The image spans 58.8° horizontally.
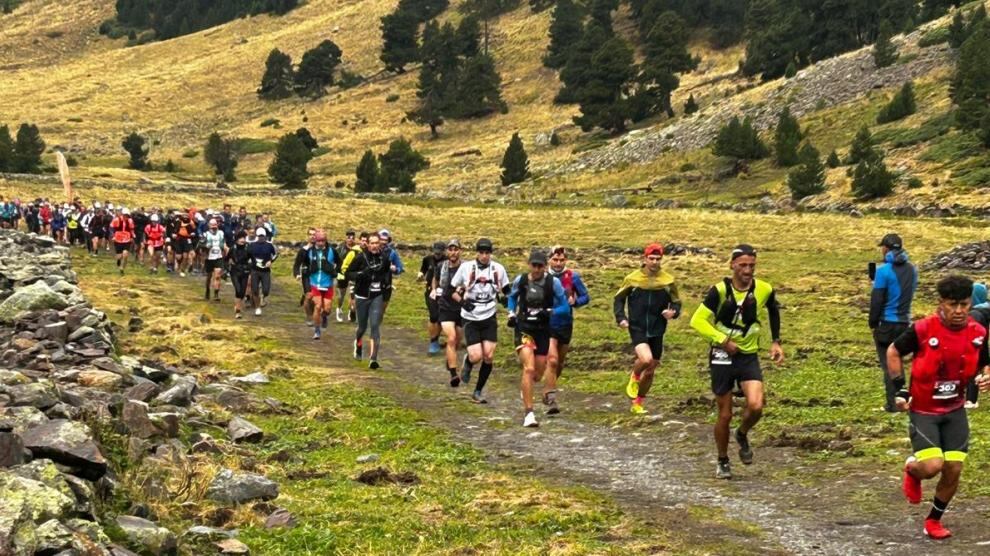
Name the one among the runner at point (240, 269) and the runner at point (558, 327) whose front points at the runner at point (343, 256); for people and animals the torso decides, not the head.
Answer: the runner at point (240, 269)

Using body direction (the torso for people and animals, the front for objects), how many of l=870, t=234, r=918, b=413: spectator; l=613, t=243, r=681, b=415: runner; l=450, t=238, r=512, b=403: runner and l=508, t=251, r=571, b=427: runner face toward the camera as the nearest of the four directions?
3

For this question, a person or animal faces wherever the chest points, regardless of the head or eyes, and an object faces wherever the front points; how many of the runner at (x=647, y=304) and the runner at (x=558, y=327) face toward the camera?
2

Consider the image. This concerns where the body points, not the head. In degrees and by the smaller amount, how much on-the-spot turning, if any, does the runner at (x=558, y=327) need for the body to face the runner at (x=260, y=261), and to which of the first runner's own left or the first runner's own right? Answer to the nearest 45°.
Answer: approximately 135° to the first runner's own right

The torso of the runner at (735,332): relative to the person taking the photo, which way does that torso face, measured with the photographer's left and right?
facing the viewer

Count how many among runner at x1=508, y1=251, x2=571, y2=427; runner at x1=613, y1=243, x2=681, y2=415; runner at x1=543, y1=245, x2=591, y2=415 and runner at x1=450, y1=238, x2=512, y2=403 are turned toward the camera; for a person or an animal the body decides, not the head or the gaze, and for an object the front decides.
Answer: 4

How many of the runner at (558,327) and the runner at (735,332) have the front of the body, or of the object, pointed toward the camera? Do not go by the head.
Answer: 2

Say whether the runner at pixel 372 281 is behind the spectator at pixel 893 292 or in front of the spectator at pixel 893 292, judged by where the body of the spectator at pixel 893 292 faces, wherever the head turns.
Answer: in front

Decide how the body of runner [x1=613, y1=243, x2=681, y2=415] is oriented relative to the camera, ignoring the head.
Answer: toward the camera
